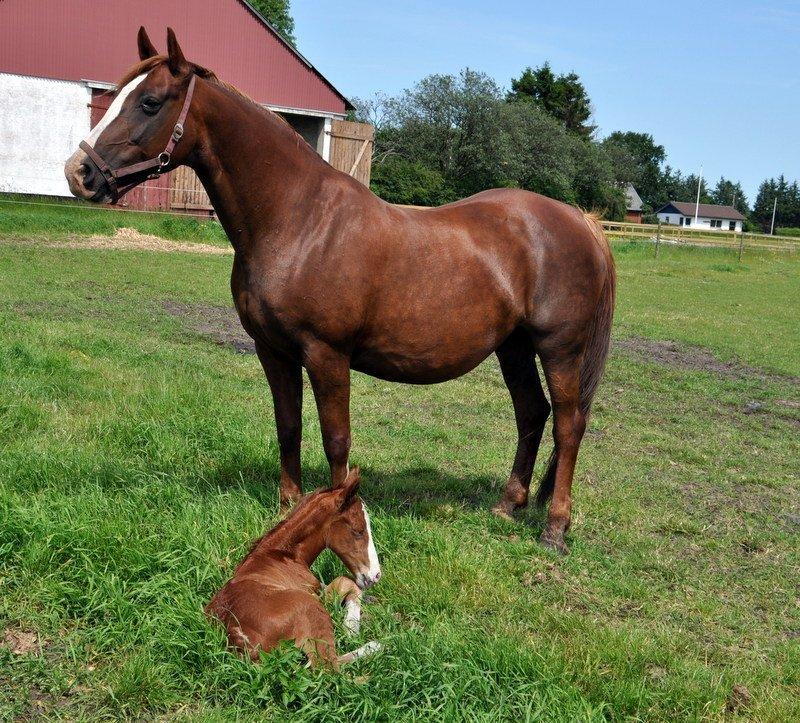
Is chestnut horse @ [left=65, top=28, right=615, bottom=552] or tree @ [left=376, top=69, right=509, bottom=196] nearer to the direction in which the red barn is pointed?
the chestnut horse

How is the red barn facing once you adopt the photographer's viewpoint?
facing the viewer

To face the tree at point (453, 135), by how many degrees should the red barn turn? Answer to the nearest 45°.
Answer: approximately 135° to its left

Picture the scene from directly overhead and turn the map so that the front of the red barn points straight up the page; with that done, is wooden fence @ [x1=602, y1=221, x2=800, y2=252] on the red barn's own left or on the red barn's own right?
on the red barn's own left

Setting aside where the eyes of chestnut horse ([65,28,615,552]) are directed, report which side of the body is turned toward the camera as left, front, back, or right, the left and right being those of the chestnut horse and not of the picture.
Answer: left

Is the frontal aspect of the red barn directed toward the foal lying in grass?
yes

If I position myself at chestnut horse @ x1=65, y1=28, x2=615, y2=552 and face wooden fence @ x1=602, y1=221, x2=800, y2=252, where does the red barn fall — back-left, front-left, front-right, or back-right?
front-left

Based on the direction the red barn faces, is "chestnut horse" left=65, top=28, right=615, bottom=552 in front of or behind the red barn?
in front

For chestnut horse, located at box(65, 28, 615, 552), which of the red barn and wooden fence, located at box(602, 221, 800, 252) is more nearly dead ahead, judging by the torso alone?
the red barn

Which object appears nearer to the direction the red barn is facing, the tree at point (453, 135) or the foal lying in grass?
the foal lying in grass

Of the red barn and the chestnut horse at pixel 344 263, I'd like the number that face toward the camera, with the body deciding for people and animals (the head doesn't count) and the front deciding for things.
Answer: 1

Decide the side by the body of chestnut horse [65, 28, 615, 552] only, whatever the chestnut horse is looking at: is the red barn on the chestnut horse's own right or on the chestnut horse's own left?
on the chestnut horse's own right

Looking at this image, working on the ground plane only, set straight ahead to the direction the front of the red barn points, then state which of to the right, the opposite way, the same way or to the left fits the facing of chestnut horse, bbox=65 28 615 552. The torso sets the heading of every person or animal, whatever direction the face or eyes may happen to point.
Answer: to the right
